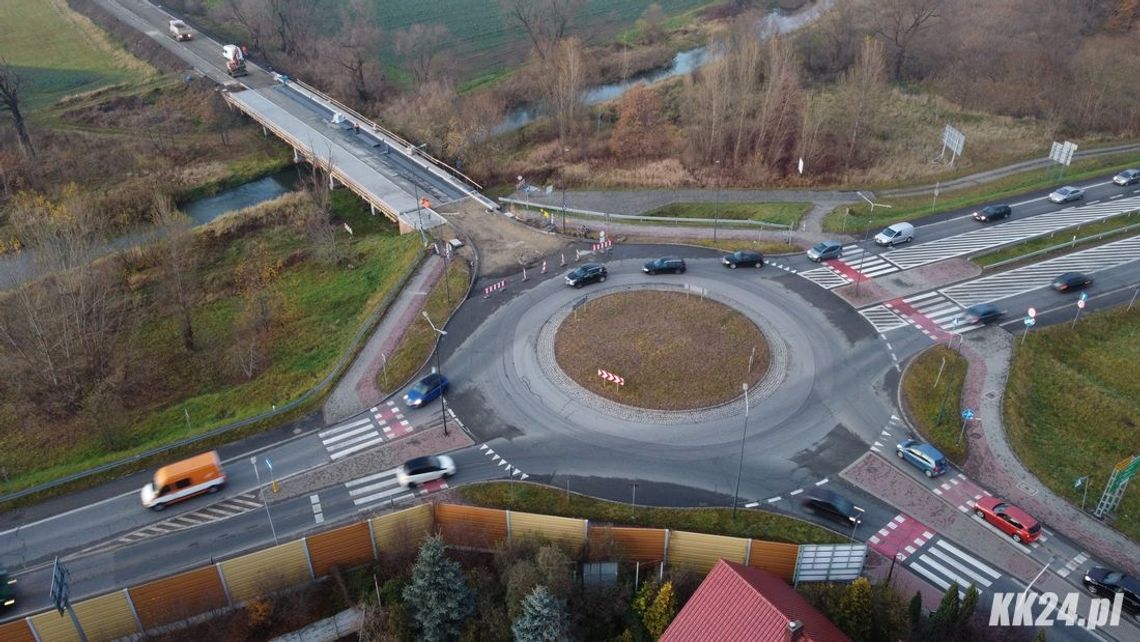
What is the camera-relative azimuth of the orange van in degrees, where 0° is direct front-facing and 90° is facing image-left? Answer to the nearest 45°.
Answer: approximately 45°

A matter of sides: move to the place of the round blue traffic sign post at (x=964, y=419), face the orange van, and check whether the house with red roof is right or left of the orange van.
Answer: left

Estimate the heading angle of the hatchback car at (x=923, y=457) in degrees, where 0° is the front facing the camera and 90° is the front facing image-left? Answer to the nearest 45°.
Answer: approximately 135°

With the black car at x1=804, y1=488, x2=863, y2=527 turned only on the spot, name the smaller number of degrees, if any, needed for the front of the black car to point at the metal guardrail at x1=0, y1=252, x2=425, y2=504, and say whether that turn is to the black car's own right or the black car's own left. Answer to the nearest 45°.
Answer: approximately 135° to the black car's own right

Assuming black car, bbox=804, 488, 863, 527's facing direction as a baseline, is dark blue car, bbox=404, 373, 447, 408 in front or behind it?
behind

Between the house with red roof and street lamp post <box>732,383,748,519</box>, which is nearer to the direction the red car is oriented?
the street lamp post

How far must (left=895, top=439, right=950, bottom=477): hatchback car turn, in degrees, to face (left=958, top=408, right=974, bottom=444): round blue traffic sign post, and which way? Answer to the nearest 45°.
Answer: approximately 90° to its right

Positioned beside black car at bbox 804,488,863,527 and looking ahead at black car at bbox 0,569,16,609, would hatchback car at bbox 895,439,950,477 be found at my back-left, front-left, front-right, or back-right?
back-right

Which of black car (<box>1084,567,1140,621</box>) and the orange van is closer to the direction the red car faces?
the orange van

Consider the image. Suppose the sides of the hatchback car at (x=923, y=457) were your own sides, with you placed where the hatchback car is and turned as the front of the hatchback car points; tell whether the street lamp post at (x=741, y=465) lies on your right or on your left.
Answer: on your left

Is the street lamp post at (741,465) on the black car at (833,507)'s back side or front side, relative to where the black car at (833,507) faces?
on the back side
